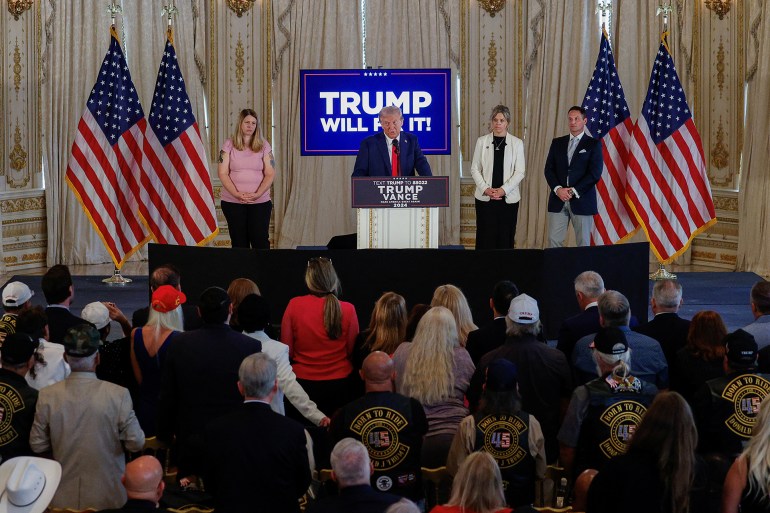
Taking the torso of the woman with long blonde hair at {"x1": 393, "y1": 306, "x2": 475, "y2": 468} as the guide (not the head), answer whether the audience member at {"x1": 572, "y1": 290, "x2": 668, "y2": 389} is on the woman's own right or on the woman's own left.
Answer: on the woman's own right

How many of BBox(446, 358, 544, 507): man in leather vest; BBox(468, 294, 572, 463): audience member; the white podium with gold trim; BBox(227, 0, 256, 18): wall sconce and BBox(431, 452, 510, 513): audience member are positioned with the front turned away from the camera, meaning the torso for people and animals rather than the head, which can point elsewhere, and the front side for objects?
3

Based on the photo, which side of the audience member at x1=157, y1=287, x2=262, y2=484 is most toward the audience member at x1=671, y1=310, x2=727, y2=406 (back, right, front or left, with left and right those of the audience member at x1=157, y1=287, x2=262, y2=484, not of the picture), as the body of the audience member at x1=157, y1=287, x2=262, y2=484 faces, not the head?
right

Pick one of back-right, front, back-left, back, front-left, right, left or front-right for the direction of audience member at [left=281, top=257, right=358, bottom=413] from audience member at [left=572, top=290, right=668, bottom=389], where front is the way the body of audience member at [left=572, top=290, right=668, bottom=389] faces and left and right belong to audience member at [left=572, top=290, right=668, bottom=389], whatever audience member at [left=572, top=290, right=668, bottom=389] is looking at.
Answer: left

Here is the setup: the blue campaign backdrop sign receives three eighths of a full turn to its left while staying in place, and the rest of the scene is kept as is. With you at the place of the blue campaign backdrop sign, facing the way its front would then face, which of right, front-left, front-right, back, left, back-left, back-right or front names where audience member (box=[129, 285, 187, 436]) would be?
back-right

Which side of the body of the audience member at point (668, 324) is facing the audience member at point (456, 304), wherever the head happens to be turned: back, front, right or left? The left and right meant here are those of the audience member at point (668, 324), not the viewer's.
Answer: left

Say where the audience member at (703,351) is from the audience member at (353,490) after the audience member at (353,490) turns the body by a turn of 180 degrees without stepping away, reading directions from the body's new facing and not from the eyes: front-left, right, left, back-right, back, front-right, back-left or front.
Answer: back-left

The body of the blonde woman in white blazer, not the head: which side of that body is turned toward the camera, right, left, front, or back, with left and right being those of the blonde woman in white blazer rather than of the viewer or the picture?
front

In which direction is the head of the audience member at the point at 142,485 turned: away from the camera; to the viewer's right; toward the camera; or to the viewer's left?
away from the camera

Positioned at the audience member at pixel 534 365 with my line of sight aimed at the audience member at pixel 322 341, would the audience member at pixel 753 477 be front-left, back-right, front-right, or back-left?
back-left

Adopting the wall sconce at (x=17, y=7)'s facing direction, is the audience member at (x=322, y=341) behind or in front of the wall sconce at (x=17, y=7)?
in front

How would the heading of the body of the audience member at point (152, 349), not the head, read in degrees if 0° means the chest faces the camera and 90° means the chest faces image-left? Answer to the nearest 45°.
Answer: approximately 180°

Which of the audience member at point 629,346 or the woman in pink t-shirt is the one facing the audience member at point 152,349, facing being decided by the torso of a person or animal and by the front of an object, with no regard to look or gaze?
the woman in pink t-shirt

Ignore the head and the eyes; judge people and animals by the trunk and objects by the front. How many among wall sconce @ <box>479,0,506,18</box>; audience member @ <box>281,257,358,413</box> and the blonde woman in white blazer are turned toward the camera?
2

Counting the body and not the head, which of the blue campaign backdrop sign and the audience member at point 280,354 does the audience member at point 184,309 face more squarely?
the blue campaign backdrop sign

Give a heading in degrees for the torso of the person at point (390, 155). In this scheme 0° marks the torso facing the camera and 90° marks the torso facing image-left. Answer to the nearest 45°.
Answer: approximately 0°

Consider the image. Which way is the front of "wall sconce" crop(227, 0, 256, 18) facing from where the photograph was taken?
facing the viewer

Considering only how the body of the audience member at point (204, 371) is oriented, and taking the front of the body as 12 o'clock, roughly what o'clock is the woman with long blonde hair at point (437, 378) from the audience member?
The woman with long blonde hair is roughly at 3 o'clock from the audience member.

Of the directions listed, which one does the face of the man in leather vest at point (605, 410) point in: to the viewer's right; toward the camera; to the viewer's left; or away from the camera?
away from the camera

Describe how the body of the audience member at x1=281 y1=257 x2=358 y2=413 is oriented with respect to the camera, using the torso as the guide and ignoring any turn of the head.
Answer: away from the camera

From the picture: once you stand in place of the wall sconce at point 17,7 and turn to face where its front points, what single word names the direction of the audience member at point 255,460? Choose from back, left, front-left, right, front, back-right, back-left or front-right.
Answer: front

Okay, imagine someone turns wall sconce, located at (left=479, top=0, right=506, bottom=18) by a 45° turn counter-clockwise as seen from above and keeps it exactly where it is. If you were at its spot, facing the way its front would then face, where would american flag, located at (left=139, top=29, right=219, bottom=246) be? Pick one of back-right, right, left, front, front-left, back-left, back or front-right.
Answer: right

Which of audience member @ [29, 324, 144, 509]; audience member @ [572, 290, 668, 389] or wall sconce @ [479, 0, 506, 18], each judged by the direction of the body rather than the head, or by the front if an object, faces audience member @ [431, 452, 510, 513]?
the wall sconce

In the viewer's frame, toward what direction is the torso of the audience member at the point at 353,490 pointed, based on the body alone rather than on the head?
away from the camera
